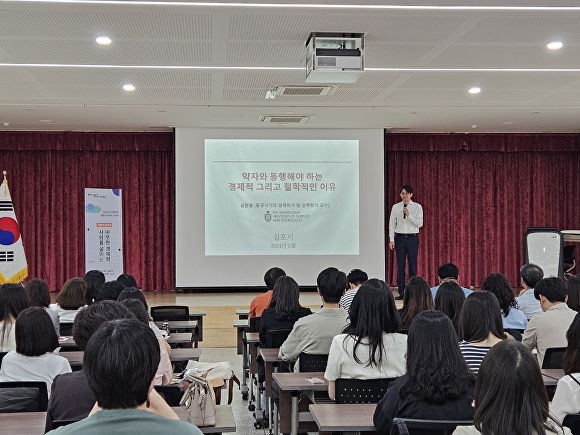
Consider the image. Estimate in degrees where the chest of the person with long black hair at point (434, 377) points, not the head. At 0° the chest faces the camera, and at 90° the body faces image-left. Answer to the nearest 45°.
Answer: approximately 180°

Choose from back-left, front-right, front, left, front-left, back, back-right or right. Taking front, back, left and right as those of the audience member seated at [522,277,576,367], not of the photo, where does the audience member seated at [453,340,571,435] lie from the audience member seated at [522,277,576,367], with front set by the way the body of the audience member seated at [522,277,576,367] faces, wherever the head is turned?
back-left

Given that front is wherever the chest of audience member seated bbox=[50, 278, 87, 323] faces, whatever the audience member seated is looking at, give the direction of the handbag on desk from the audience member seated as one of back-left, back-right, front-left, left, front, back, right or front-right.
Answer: back

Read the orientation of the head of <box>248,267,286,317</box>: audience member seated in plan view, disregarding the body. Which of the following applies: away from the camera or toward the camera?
away from the camera

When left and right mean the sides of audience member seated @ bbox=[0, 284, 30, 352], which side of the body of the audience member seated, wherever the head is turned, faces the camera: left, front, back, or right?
back

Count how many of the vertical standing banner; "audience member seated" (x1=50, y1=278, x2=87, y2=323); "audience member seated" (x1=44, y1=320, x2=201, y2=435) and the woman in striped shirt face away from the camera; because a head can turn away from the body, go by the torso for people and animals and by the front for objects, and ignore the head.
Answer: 3

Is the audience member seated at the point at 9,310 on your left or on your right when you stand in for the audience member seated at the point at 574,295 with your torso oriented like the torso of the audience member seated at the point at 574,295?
on your left

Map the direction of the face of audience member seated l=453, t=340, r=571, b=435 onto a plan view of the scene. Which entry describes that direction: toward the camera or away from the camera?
away from the camera

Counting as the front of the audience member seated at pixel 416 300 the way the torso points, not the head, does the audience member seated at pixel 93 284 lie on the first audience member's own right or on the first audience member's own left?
on the first audience member's own left

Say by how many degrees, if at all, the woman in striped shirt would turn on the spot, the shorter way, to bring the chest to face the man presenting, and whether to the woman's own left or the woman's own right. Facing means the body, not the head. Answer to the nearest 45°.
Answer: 0° — they already face them

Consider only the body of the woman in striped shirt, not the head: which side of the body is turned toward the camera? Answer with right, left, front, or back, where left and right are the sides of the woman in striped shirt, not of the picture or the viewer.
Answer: back

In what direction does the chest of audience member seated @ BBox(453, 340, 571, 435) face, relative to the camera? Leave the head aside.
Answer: away from the camera

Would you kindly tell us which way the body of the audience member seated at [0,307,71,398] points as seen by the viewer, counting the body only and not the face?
away from the camera
